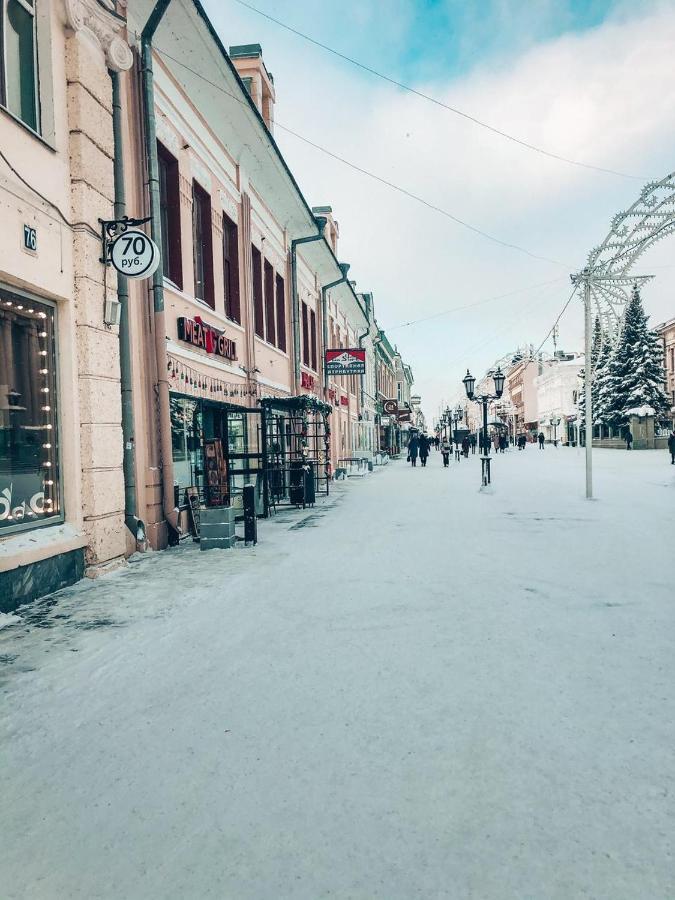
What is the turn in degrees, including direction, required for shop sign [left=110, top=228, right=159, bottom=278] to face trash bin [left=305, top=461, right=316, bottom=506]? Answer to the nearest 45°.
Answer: approximately 135° to its left

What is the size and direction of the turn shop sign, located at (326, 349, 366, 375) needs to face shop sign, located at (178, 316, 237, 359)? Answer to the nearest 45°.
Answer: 0° — it already faces it

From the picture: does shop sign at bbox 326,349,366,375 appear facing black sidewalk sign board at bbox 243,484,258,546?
yes

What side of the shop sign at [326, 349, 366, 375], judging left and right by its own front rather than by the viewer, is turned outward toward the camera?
front

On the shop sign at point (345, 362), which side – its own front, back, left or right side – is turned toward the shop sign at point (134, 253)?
front

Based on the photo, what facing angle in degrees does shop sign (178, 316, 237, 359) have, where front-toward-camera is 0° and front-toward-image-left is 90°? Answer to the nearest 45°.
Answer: approximately 315°

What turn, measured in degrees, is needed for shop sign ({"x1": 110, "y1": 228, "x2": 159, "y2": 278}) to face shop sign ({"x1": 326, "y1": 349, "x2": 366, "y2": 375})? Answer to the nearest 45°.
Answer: approximately 135° to its left

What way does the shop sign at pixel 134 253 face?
toward the camera

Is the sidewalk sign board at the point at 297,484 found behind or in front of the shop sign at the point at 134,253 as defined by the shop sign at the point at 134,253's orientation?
behind

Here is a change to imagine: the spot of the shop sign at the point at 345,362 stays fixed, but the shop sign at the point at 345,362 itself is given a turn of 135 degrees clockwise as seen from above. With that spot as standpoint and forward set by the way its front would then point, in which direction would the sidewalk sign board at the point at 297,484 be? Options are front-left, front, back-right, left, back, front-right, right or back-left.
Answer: back-left

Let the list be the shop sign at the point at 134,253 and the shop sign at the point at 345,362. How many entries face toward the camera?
2
